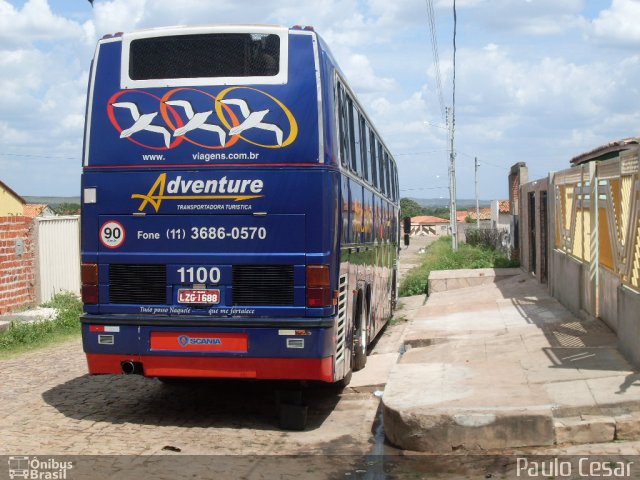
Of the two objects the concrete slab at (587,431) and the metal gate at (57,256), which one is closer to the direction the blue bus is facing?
the metal gate

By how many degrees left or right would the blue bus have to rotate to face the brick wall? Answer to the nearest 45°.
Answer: approximately 45° to its left

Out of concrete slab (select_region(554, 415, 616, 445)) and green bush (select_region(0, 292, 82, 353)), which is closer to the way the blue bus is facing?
the green bush

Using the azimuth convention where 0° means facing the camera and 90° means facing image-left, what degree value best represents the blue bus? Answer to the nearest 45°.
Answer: approximately 180°

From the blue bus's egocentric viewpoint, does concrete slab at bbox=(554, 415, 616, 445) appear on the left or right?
on its right
